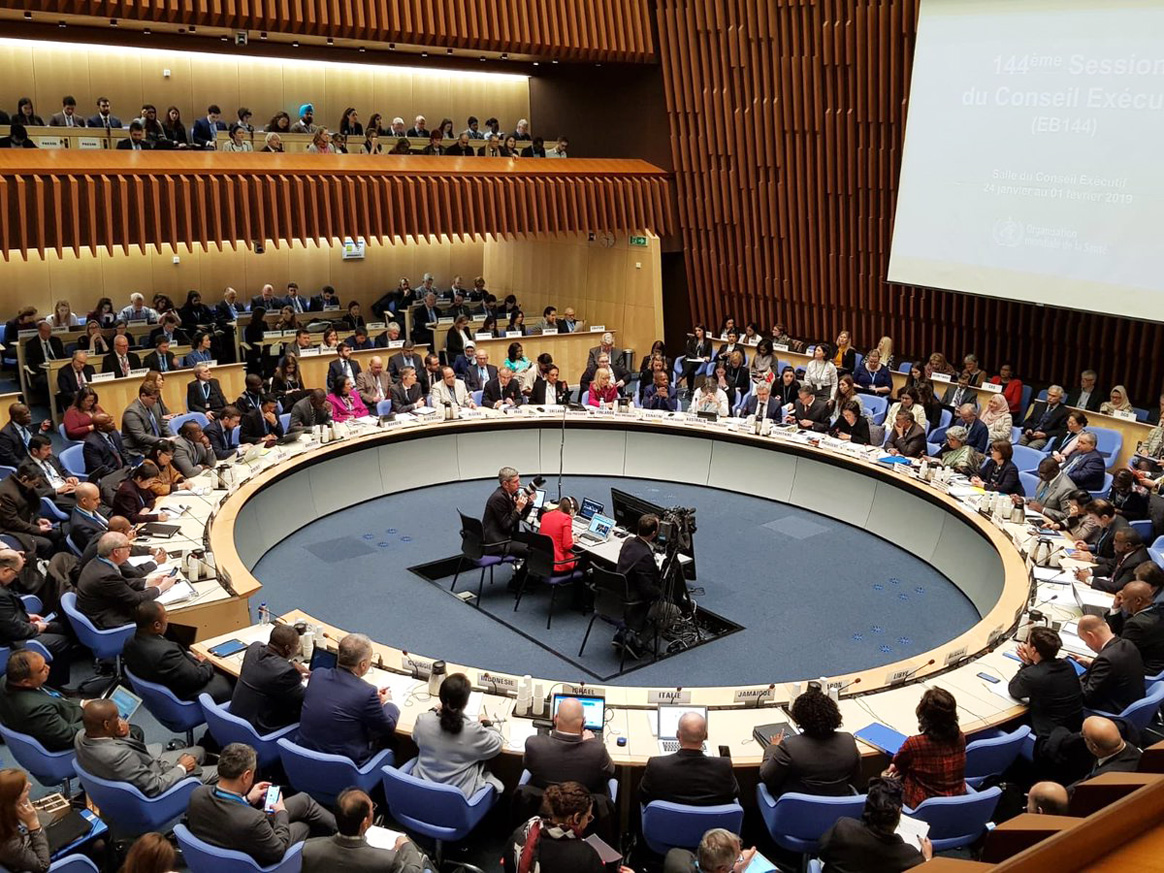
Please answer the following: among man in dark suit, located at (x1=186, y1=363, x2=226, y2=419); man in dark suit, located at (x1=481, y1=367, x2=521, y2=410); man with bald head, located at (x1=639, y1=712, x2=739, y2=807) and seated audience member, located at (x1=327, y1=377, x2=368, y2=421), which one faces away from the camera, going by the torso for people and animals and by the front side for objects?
the man with bald head

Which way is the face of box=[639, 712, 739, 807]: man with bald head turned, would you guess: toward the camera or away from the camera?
away from the camera

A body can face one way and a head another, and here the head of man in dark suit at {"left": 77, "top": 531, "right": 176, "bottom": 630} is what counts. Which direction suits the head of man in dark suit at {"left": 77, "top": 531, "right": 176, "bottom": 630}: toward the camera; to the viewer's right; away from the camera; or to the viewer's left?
to the viewer's right

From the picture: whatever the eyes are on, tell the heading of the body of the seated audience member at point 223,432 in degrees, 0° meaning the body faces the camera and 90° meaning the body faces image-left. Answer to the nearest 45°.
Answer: approximately 315°

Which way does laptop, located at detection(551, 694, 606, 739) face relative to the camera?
toward the camera

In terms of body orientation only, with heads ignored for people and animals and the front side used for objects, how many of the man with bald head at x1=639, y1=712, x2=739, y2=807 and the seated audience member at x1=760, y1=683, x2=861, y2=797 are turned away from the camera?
2

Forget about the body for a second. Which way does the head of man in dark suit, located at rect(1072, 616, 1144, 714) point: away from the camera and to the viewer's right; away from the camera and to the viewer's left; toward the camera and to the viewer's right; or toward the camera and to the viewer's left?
away from the camera and to the viewer's left

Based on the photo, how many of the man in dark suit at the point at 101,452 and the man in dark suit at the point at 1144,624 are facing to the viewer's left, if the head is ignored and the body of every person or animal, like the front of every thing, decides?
1

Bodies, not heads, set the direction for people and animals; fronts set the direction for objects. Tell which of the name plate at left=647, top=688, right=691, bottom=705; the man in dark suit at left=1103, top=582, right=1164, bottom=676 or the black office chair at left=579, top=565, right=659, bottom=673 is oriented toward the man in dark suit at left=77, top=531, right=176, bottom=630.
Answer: the man in dark suit at left=1103, top=582, right=1164, bottom=676

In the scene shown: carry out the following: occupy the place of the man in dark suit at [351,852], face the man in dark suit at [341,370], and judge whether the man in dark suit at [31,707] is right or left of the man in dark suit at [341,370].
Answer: left

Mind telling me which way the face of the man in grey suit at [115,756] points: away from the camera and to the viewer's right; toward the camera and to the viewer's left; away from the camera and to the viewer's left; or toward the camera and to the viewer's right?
away from the camera and to the viewer's right

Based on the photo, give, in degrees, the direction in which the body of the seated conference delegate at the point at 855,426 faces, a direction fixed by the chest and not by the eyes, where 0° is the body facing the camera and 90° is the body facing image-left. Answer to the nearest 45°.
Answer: approximately 45°

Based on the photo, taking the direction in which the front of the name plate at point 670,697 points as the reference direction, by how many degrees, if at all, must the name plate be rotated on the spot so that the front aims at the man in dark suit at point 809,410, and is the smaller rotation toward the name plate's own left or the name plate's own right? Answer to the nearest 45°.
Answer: approximately 180°

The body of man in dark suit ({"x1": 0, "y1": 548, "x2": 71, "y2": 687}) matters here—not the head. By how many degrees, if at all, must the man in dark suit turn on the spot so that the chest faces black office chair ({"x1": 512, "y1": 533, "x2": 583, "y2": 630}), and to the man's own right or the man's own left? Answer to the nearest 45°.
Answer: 0° — they already face it

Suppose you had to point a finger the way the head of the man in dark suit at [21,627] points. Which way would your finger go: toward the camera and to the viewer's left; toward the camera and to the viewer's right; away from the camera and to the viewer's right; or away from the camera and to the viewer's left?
away from the camera and to the viewer's right

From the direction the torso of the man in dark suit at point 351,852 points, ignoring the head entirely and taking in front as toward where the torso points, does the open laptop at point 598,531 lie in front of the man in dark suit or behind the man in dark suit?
in front

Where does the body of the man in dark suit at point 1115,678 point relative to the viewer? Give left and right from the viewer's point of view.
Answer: facing away from the viewer and to the left of the viewer
